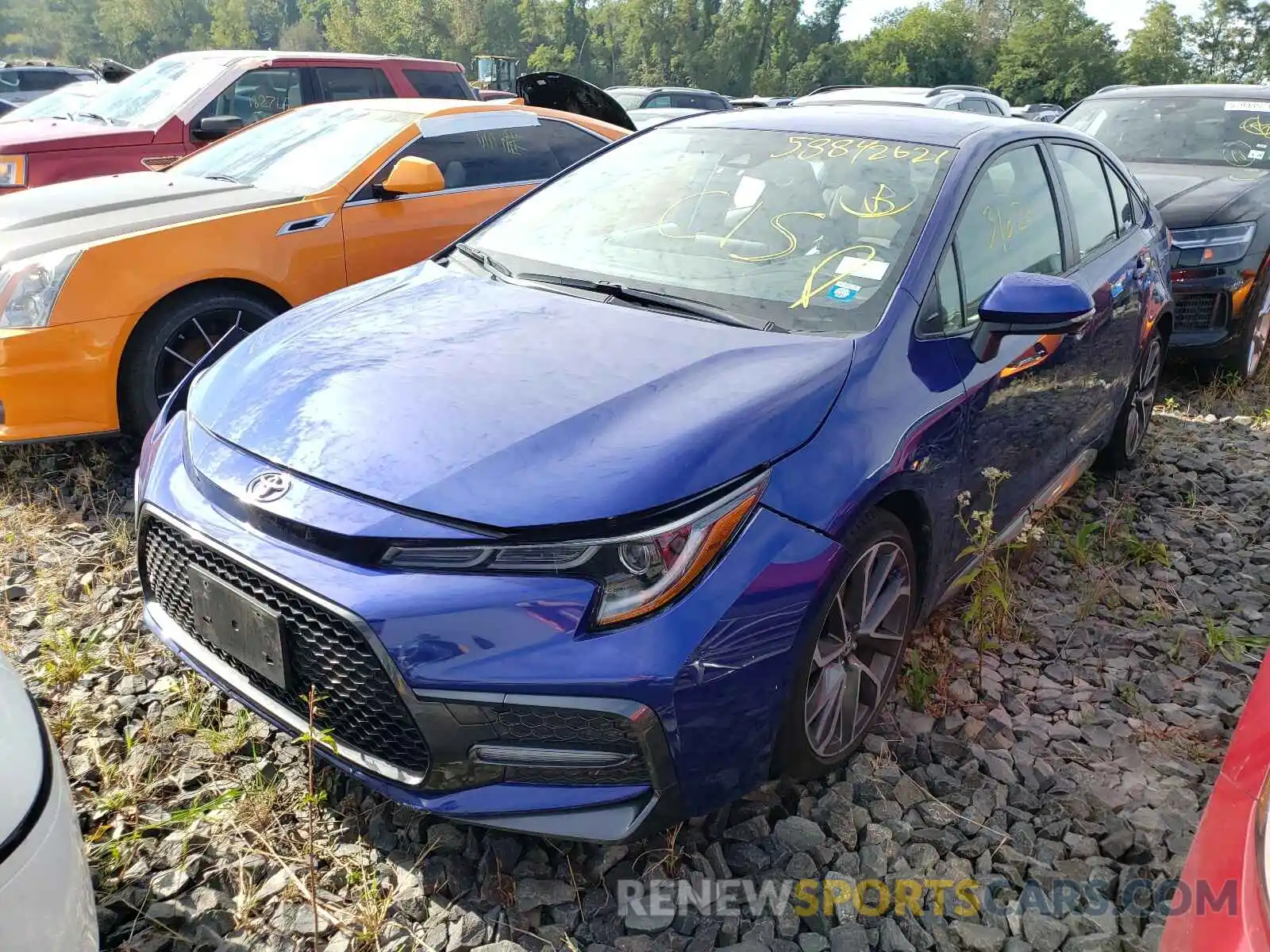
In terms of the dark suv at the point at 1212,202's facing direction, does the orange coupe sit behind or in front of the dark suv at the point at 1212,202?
in front

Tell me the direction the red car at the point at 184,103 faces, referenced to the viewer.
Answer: facing the viewer and to the left of the viewer

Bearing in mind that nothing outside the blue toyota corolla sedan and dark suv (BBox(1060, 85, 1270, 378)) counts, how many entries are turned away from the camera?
0

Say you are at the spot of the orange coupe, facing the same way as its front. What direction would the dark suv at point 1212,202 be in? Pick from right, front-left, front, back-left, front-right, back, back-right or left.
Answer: back-left

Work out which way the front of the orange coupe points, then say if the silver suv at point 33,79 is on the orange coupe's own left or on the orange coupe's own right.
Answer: on the orange coupe's own right

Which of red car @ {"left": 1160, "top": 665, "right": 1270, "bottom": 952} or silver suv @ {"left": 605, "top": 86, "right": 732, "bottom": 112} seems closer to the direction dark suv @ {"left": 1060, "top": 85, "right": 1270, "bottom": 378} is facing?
the red car

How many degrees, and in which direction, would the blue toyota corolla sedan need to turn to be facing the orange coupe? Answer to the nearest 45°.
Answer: approximately 90° to its right

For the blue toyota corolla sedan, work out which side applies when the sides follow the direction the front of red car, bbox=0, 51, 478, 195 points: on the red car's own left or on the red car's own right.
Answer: on the red car's own left

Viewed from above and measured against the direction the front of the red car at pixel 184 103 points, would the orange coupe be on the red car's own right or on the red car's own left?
on the red car's own left

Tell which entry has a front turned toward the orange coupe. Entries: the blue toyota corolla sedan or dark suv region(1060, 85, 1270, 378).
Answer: the dark suv

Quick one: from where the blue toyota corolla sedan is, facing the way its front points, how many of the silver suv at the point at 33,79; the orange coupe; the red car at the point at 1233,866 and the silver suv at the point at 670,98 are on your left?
1
